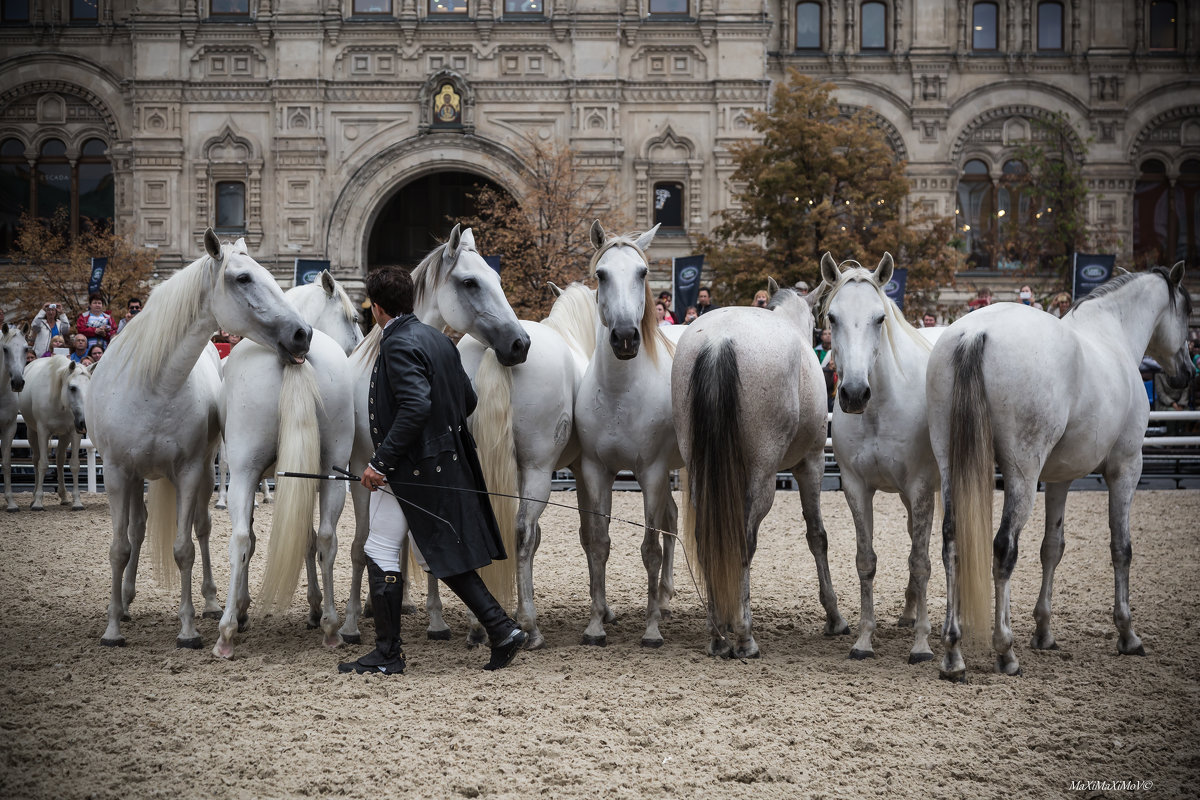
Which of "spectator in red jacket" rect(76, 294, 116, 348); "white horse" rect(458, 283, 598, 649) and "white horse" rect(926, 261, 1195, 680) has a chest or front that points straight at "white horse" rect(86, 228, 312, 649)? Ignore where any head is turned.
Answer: the spectator in red jacket

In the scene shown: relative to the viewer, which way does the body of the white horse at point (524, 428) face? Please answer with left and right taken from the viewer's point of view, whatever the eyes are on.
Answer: facing away from the viewer and to the right of the viewer

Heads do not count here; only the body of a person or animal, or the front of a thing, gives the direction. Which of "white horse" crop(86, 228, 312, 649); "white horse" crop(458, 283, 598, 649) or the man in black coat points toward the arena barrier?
"white horse" crop(458, 283, 598, 649)

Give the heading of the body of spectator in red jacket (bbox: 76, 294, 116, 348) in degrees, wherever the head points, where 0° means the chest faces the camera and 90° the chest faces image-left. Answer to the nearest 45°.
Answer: approximately 0°

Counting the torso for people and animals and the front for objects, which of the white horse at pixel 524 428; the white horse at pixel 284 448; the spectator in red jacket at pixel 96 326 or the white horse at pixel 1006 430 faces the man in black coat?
the spectator in red jacket

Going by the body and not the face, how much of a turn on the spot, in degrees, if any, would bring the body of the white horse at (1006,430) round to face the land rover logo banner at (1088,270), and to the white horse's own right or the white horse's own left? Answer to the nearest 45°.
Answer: approximately 45° to the white horse's own left

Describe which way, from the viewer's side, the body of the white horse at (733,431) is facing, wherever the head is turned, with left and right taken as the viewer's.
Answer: facing away from the viewer and to the right of the viewer

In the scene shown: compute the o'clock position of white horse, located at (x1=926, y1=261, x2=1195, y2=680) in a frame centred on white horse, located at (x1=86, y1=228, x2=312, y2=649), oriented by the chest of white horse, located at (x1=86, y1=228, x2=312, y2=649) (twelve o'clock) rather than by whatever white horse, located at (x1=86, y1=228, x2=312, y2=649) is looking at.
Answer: white horse, located at (x1=926, y1=261, x2=1195, y2=680) is roughly at 10 o'clock from white horse, located at (x1=86, y1=228, x2=312, y2=649).

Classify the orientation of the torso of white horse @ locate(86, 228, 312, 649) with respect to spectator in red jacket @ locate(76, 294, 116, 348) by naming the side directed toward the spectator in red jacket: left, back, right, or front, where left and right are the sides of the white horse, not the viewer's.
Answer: back

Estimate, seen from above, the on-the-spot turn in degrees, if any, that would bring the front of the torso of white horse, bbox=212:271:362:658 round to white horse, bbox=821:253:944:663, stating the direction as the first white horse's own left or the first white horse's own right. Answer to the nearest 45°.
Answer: approximately 90° to the first white horse's own right

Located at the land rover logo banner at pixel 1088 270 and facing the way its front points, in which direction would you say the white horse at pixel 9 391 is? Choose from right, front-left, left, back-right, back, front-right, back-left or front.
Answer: front-right

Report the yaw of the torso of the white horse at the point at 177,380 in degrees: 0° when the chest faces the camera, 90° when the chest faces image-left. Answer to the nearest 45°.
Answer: approximately 0°
